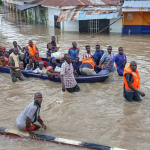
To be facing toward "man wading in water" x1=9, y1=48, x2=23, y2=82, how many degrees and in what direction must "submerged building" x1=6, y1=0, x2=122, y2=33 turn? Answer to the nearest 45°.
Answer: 0° — it already faces them

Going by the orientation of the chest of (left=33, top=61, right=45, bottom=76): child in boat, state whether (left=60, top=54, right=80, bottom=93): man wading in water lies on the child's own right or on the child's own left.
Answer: on the child's own left

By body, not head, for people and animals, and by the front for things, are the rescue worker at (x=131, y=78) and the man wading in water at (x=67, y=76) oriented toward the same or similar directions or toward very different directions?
same or similar directions

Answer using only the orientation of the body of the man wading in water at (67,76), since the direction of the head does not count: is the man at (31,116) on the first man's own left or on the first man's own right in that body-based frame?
on the first man's own right

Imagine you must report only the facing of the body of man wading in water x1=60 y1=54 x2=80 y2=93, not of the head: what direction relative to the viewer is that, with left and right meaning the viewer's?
facing the viewer and to the right of the viewer

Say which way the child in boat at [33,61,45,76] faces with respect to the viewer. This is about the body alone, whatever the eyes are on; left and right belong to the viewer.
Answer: facing the viewer and to the left of the viewer

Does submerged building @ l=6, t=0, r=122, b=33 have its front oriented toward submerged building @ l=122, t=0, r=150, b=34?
no

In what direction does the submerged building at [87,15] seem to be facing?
toward the camera

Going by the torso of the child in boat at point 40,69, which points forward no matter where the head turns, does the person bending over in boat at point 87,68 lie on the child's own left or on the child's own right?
on the child's own left

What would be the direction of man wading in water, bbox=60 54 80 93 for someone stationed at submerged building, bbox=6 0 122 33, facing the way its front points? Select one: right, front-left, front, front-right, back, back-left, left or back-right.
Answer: front

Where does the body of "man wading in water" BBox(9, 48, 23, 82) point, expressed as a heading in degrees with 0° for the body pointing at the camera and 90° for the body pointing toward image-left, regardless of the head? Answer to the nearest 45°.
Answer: approximately 315°

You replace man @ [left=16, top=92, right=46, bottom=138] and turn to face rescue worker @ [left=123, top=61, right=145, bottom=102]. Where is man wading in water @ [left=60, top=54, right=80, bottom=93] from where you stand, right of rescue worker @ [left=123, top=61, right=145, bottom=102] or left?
left

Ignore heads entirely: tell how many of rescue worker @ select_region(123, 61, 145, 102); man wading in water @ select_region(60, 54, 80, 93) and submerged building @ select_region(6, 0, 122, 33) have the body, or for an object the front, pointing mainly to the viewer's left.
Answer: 0

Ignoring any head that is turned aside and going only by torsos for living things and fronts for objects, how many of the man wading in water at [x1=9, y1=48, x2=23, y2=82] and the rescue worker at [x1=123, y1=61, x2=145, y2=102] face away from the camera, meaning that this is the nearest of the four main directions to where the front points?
0
